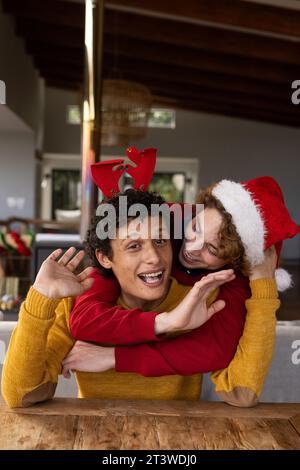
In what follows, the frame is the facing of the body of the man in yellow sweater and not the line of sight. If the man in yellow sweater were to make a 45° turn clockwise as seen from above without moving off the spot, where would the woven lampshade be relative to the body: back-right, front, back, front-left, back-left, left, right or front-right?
back-right

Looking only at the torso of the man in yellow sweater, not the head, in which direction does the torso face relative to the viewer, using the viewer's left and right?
facing the viewer
